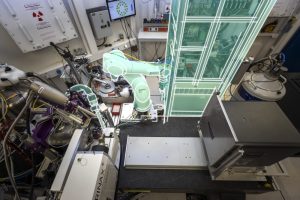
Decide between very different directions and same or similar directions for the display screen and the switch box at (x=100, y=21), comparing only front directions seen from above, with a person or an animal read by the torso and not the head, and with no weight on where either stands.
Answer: same or similar directions

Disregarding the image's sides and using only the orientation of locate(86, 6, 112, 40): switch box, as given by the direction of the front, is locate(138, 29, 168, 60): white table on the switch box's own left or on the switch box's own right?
on the switch box's own left

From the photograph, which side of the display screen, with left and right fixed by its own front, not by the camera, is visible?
front

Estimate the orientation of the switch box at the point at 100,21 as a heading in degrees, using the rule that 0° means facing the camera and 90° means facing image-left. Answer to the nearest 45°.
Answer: approximately 0°

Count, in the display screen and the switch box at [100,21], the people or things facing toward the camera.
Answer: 2
